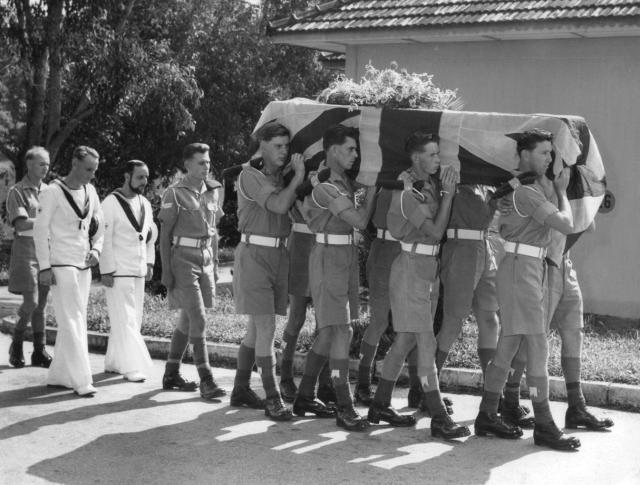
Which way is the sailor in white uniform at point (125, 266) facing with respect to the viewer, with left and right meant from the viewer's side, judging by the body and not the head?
facing the viewer and to the right of the viewer

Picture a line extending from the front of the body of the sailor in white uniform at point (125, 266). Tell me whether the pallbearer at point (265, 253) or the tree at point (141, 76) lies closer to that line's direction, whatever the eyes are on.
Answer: the pallbearer

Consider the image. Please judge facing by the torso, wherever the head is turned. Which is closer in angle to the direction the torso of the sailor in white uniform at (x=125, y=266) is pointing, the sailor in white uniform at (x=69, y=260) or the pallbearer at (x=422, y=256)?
the pallbearer
